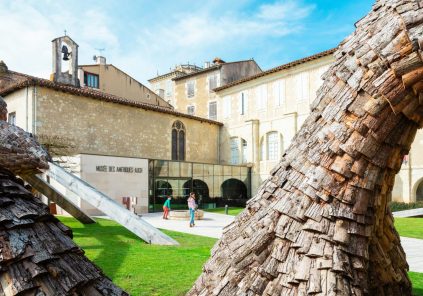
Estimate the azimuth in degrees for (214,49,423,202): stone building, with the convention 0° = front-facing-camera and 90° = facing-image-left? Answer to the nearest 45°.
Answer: approximately 45°

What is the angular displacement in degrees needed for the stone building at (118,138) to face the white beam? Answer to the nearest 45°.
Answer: approximately 45° to its right

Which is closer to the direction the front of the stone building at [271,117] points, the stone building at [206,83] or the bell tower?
the bell tower

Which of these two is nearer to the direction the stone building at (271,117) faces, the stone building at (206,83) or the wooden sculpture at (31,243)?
the wooden sculpture

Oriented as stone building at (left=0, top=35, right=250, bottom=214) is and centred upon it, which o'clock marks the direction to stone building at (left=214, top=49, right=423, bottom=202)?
stone building at (left=214, top=49, right=423, bottom=202) is roughly at 10 o'clock from stone building at (left=0, top=35, right=250, bottom=214).
